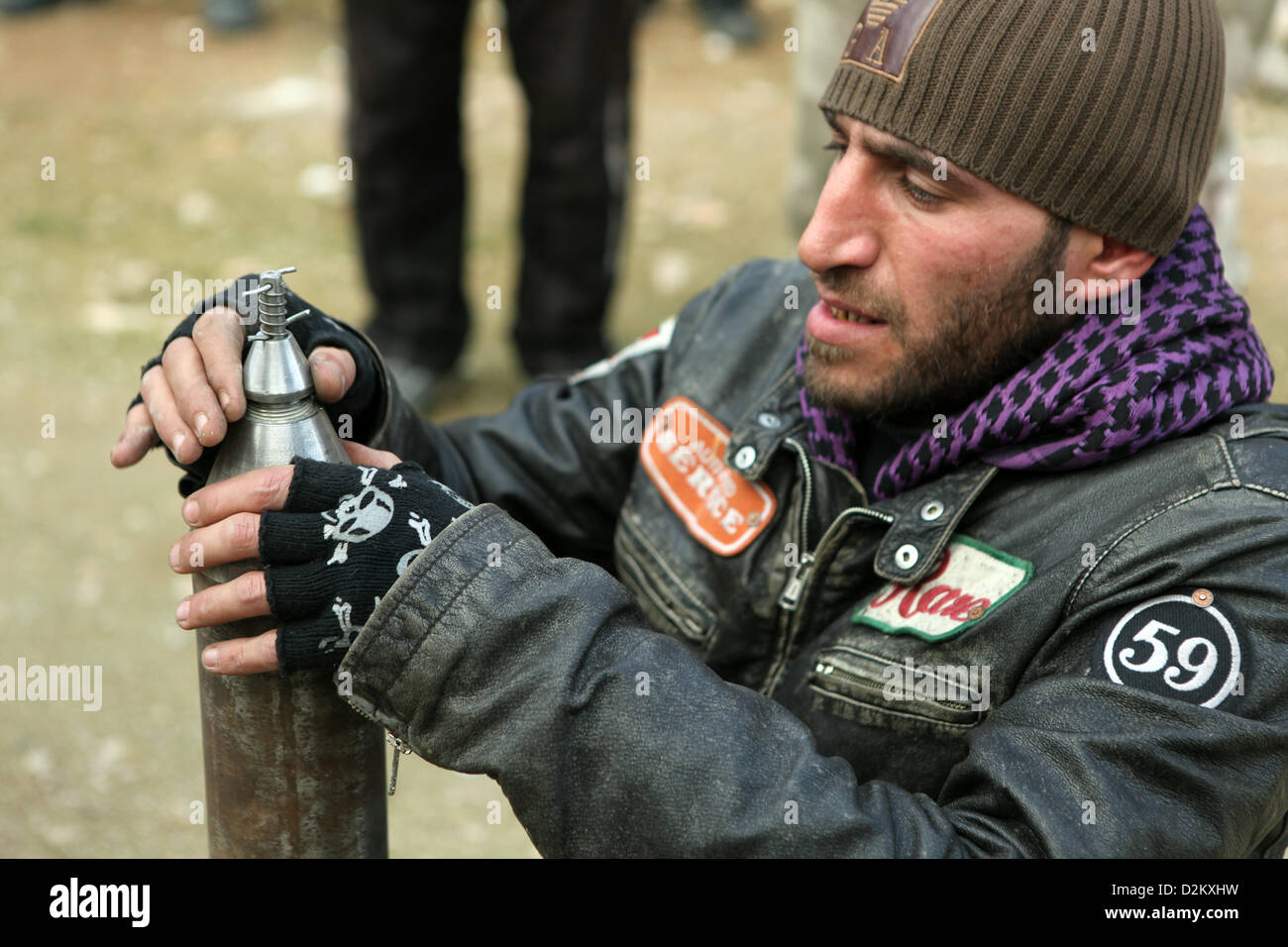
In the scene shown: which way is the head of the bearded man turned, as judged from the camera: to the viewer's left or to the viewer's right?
to the viewer's left

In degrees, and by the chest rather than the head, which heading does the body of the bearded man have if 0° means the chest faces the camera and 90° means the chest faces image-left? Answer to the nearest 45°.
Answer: approximately 45°
